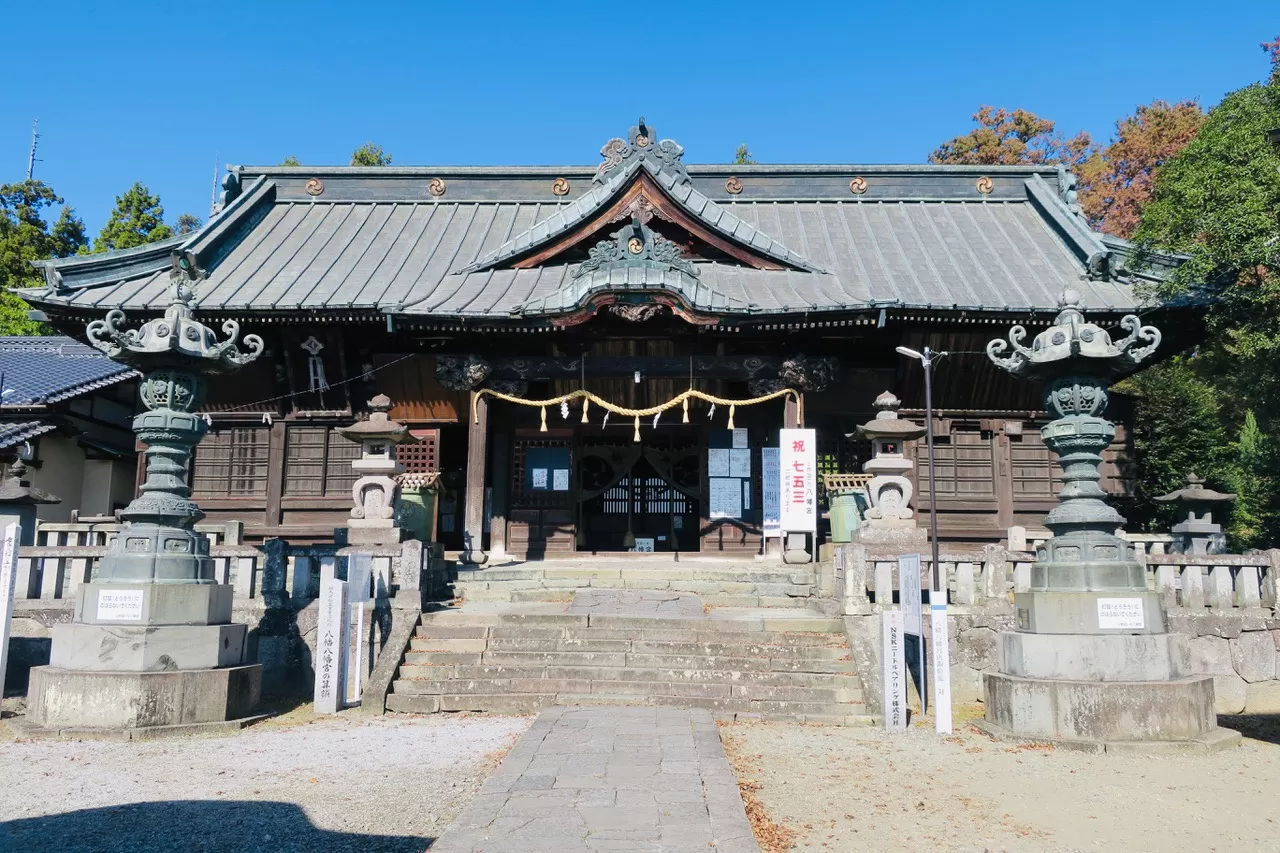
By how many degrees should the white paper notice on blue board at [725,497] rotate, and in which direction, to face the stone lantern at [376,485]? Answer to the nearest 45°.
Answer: approximately 45° to its right

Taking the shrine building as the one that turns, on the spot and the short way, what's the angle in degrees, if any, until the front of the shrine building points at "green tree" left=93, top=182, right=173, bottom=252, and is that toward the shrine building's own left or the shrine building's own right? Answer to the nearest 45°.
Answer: approximately 135° to the shrine building's own right

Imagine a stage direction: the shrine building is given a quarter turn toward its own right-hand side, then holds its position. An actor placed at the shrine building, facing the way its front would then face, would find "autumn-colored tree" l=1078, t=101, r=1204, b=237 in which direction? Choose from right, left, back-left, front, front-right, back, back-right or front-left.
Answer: back-right

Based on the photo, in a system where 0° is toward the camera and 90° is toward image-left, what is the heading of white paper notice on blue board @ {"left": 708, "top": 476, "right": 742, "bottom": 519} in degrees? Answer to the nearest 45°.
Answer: approximately 0°

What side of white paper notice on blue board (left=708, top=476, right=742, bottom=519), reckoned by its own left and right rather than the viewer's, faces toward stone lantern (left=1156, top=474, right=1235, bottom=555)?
left

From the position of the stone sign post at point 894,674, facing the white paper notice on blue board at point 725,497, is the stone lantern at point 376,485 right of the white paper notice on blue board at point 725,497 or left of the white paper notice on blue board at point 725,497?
left

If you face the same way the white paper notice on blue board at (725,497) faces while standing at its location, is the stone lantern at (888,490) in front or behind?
in front

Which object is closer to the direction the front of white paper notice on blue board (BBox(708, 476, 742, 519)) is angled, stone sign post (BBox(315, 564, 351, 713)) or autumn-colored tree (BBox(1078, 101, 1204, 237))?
the stone sign post

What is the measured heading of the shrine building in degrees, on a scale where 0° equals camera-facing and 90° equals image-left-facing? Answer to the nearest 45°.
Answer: approximately 0°

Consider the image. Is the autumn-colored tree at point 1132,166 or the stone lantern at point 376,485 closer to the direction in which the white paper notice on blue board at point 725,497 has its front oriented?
the stone lantern

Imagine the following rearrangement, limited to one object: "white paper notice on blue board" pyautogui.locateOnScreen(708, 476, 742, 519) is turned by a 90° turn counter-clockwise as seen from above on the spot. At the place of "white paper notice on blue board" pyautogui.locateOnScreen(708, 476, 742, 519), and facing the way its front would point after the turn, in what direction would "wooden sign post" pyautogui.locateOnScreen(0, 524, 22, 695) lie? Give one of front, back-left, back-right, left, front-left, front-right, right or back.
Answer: back-right

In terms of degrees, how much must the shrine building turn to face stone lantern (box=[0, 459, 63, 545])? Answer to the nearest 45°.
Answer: approximately 45° to its right
